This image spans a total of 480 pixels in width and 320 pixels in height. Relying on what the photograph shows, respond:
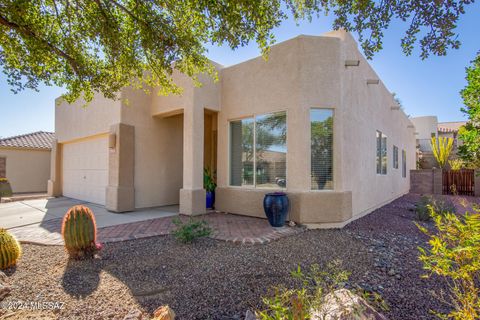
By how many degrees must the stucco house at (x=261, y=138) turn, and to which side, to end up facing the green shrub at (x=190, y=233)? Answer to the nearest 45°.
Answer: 0° — it already faces it

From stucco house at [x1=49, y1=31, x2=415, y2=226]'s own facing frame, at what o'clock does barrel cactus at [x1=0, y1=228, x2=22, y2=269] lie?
The barrel cactus is roughly at 12 o'clock from the stucco house.

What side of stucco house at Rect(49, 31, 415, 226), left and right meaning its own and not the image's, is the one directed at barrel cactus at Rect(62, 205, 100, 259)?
front

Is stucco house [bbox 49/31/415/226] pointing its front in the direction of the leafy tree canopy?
yes

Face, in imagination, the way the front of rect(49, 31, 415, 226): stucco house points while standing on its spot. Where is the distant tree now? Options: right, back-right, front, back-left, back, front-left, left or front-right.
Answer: left

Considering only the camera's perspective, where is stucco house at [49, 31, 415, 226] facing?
facing the viewer and to the left of the viewer

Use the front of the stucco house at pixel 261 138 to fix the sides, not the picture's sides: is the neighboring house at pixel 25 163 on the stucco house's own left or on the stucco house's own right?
on the stucco house's own right
